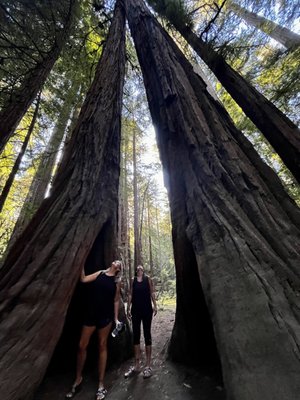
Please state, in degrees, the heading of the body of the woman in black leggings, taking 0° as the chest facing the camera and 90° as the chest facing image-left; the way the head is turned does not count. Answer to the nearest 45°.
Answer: approximately 0°

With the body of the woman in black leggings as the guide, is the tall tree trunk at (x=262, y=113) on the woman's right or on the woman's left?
on the woman's left

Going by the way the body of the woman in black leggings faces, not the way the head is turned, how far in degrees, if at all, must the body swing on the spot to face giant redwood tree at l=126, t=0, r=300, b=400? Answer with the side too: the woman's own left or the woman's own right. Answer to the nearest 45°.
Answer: approximately 45° to the woman's own left

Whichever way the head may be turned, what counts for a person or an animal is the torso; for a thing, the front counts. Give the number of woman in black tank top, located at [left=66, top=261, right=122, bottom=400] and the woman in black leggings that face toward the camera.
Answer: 2
